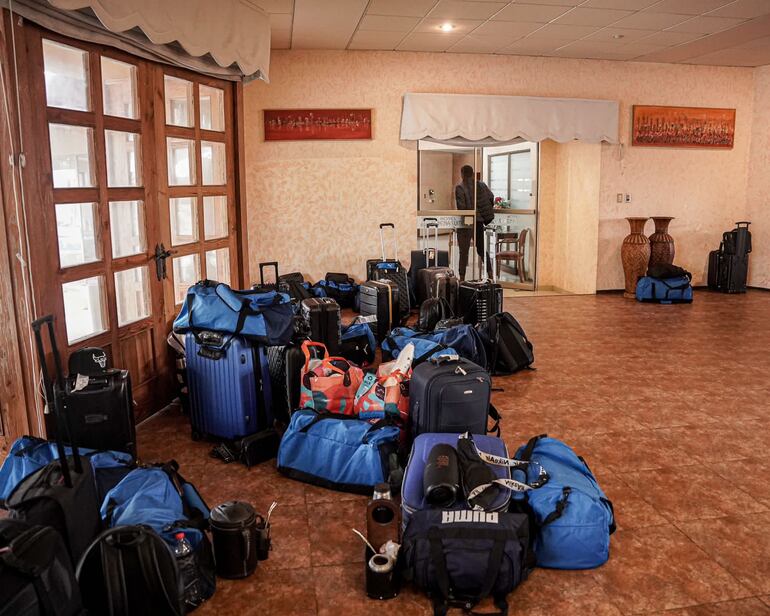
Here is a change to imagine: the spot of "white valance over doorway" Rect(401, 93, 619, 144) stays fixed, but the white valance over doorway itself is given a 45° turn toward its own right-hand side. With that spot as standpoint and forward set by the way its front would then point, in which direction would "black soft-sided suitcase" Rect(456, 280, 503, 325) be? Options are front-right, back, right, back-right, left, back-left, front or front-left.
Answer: front-left

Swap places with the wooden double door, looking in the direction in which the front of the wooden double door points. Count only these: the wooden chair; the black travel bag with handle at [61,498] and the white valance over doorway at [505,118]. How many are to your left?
2

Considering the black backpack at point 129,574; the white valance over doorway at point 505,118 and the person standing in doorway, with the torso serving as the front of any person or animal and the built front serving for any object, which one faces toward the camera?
the white valance over doorway

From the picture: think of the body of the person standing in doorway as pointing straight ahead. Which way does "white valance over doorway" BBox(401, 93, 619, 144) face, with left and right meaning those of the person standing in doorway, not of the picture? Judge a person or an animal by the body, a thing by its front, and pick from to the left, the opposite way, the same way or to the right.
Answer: the opposite way

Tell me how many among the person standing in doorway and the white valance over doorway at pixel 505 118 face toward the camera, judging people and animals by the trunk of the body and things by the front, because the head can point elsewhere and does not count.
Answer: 1

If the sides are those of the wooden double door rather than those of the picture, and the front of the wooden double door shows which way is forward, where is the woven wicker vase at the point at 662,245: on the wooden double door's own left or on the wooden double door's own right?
on the wooden double door's own left

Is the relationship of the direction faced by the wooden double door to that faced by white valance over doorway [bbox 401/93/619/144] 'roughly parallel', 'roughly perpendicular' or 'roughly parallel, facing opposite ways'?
roughly perpendicular

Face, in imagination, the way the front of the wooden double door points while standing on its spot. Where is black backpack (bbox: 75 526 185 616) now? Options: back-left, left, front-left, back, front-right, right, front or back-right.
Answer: front-right

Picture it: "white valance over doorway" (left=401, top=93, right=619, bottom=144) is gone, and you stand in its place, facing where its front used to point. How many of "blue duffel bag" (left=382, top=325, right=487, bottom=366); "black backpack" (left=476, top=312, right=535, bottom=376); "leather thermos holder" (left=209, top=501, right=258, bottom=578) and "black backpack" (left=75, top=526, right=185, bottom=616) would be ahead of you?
4

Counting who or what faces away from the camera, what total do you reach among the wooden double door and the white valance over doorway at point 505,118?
0

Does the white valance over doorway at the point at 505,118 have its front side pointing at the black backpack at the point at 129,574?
yes

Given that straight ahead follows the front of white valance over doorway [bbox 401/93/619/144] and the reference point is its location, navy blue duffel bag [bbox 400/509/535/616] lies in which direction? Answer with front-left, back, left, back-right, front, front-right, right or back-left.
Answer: front

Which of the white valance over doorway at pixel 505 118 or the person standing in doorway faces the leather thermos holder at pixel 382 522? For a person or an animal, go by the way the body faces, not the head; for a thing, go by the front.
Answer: the white valance over doorway

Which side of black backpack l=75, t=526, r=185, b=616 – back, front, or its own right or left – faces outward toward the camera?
back

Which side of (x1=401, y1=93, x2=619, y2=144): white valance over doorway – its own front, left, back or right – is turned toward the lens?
front

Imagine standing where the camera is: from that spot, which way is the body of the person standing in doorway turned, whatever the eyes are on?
away from the camera
